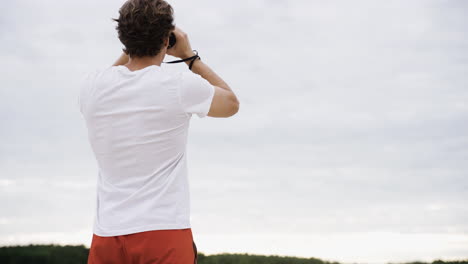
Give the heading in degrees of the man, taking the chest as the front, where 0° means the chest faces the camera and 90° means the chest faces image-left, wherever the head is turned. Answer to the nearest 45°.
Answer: approximately 225°
